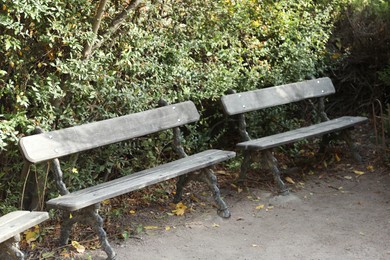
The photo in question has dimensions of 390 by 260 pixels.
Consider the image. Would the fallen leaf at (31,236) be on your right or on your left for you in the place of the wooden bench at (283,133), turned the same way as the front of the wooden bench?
on your right

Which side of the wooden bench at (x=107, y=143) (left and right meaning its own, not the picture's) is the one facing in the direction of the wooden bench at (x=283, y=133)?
left

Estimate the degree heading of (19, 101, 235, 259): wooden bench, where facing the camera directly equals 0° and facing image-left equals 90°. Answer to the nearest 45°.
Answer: approximately 315°

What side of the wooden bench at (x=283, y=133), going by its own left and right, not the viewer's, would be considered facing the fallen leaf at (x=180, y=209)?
right

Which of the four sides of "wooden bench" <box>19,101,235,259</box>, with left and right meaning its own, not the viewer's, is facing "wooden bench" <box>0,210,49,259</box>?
right

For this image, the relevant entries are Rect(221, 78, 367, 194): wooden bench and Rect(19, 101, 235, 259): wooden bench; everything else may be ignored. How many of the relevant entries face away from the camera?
0

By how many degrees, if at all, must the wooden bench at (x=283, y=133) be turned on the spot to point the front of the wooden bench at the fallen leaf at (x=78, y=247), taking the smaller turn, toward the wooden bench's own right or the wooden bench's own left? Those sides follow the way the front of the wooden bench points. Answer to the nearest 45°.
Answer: approximately 90° to the wooden bench's own right

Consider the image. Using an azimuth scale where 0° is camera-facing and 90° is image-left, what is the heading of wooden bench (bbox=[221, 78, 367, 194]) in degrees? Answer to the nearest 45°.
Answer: approximately 315°
